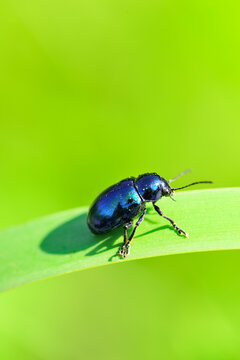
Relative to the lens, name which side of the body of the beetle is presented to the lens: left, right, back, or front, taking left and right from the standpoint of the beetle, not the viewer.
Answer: right
